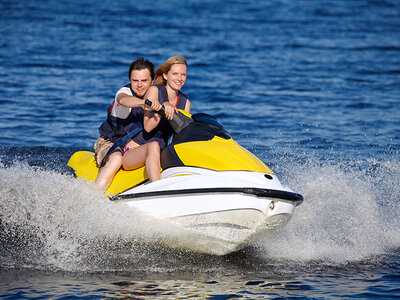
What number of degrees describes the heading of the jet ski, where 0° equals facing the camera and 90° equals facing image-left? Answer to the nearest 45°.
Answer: approximately 315°

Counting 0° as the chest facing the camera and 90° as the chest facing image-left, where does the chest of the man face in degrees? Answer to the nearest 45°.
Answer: approximately 315°
